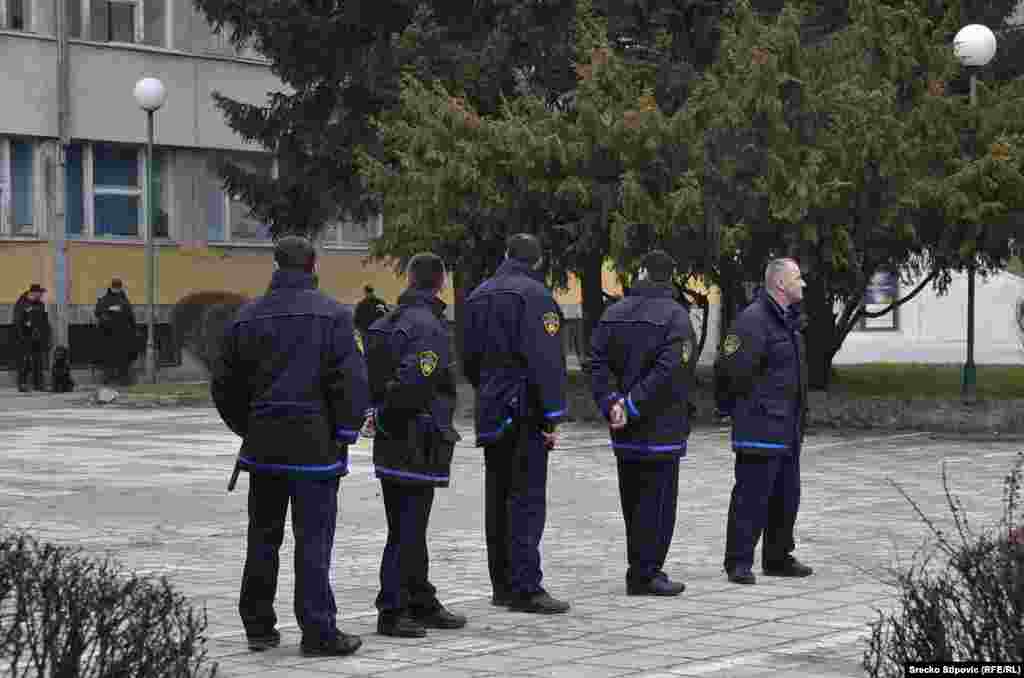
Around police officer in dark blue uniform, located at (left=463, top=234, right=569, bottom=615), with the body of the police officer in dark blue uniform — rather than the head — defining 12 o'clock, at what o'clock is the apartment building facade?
The apartment building facade is roughly at 10 o'clock from the police officer in dark blue uniform.

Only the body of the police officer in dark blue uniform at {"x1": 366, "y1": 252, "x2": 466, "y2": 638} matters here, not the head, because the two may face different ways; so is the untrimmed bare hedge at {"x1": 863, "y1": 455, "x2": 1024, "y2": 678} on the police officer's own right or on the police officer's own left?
on the police officer's own right

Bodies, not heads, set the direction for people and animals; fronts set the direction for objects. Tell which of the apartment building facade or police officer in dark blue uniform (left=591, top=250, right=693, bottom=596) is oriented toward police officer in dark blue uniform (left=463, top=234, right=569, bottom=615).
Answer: the apartment building facade

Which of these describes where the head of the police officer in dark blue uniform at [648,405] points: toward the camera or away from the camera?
away from the camera

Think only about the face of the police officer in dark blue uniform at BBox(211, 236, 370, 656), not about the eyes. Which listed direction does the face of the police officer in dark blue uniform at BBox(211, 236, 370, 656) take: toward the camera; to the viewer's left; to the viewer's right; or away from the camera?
away from the camera

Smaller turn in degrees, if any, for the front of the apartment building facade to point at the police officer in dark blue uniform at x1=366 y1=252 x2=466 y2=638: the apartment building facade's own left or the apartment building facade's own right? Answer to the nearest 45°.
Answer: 0° — it already faces them

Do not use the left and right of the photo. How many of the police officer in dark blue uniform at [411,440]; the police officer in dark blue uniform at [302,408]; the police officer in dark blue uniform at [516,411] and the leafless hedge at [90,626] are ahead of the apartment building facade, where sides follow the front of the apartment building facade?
4

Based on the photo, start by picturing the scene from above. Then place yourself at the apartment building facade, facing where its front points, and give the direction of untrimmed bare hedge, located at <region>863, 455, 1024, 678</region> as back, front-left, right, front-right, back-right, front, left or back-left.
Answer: front

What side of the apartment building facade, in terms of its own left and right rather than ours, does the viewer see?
front

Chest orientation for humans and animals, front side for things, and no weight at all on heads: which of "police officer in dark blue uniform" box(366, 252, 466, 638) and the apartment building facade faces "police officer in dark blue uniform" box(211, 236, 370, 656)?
the apartment building facade

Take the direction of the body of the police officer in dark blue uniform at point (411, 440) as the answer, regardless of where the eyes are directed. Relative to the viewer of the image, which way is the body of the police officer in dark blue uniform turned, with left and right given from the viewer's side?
facing away from the viewer and to the right of the viewer

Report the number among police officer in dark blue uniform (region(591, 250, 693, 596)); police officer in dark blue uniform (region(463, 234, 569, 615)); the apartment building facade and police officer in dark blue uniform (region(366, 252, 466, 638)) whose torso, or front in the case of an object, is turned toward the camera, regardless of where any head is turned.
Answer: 1

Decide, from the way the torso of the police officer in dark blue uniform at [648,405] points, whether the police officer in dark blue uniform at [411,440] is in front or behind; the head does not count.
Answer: behind

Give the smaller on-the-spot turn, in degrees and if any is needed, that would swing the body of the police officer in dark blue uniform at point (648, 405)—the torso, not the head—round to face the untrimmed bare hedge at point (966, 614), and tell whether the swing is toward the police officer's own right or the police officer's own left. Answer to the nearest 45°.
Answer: approximately 135° to the police officer's own right

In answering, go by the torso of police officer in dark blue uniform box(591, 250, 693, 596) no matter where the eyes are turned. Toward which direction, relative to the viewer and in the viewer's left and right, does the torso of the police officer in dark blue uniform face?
facing away from the viewer and to the right of the viewer
